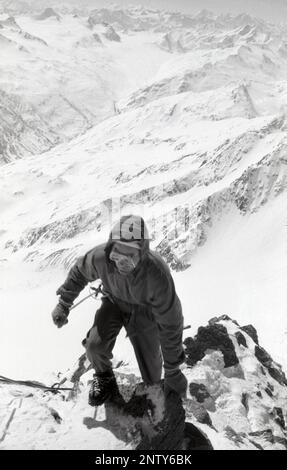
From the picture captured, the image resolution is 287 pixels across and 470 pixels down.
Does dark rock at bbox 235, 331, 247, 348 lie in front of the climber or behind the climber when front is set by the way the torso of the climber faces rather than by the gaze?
behind

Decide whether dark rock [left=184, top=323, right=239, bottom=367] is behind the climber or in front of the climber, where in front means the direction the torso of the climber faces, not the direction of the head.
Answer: behind

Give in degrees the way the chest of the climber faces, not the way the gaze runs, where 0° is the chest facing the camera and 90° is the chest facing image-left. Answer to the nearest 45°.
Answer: approximately 0°
